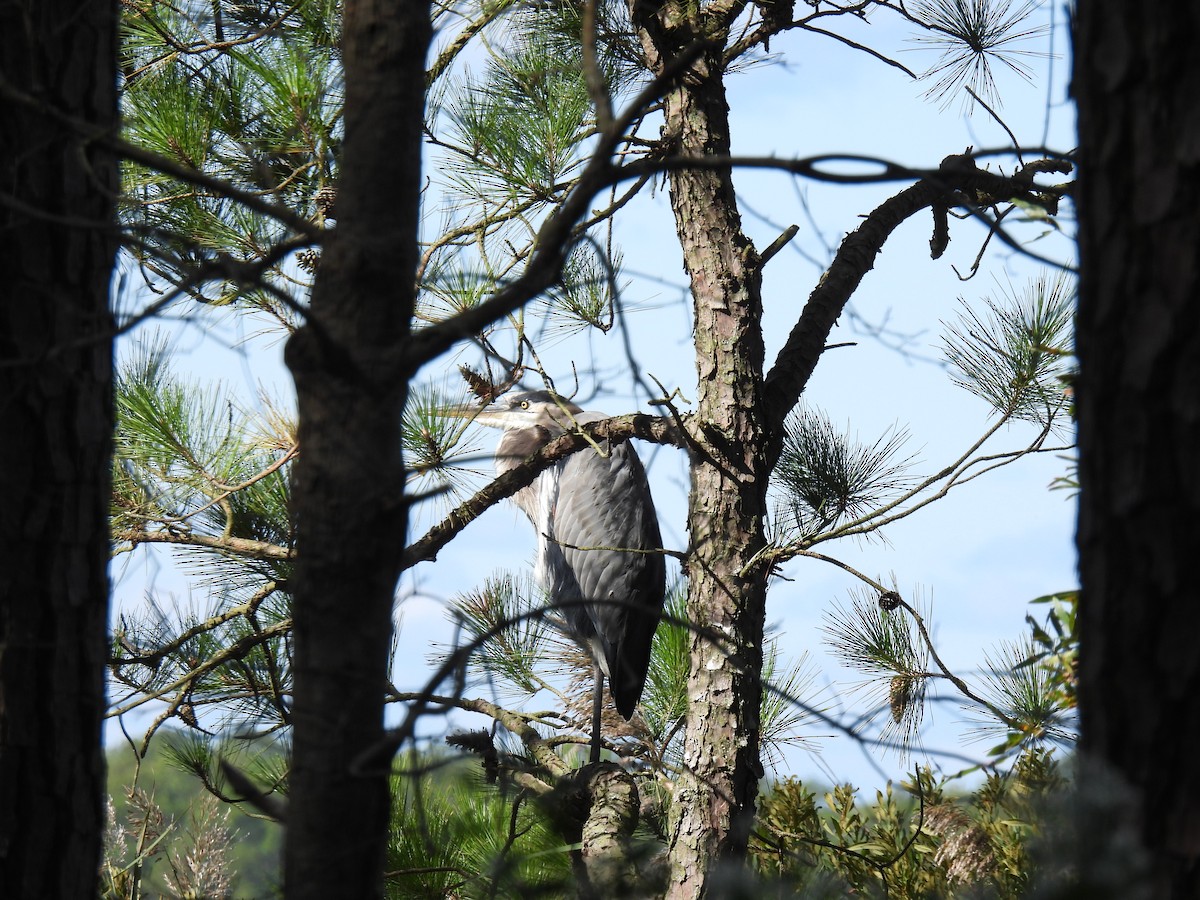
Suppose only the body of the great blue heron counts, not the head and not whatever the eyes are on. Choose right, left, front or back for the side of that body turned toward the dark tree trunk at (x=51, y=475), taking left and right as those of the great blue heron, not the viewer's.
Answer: left

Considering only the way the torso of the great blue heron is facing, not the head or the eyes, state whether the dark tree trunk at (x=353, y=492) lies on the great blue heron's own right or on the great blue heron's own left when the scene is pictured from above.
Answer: on the great blue heron's own left

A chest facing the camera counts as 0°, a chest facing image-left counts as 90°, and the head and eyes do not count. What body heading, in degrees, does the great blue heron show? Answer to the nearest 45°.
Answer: approximately 90°

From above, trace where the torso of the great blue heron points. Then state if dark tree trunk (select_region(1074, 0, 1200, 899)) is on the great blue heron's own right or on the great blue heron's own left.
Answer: on the great blue heron's own left

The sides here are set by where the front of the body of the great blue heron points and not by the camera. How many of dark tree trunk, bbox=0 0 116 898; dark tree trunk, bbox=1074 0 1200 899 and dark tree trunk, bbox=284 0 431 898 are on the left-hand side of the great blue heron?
3
